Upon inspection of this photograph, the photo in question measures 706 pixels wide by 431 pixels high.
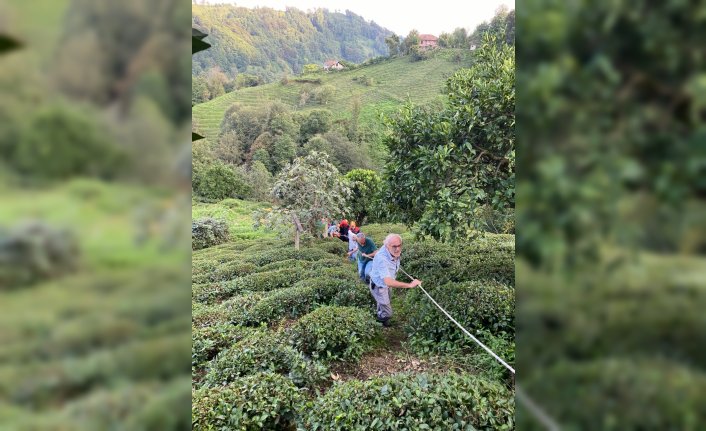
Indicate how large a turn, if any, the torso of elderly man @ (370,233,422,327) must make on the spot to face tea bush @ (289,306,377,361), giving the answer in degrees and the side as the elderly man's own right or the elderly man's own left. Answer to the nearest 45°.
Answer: approximately 90° to the elderly man's own right

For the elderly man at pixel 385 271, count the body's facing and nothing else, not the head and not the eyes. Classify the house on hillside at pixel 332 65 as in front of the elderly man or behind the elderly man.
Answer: behind

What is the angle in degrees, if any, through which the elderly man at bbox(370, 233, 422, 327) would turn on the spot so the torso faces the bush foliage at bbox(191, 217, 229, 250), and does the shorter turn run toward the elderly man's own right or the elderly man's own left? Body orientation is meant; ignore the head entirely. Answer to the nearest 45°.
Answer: approximately 180°

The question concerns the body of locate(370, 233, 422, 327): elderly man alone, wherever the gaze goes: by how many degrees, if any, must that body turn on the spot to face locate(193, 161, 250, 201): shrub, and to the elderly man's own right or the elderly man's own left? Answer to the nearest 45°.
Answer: approximately 180°

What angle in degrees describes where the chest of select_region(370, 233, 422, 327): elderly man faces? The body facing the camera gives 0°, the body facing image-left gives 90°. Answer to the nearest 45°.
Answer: approximately 315°

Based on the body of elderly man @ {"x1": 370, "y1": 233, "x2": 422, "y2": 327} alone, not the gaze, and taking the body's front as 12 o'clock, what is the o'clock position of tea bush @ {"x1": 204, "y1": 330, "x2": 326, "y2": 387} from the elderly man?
The tea bush is roughly at 3 o'clock from the elderly man.

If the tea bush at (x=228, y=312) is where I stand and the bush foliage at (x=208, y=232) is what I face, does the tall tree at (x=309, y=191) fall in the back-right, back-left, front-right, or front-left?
front-right

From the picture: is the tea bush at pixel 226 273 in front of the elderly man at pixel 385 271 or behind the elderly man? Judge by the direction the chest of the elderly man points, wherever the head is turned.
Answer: behind
